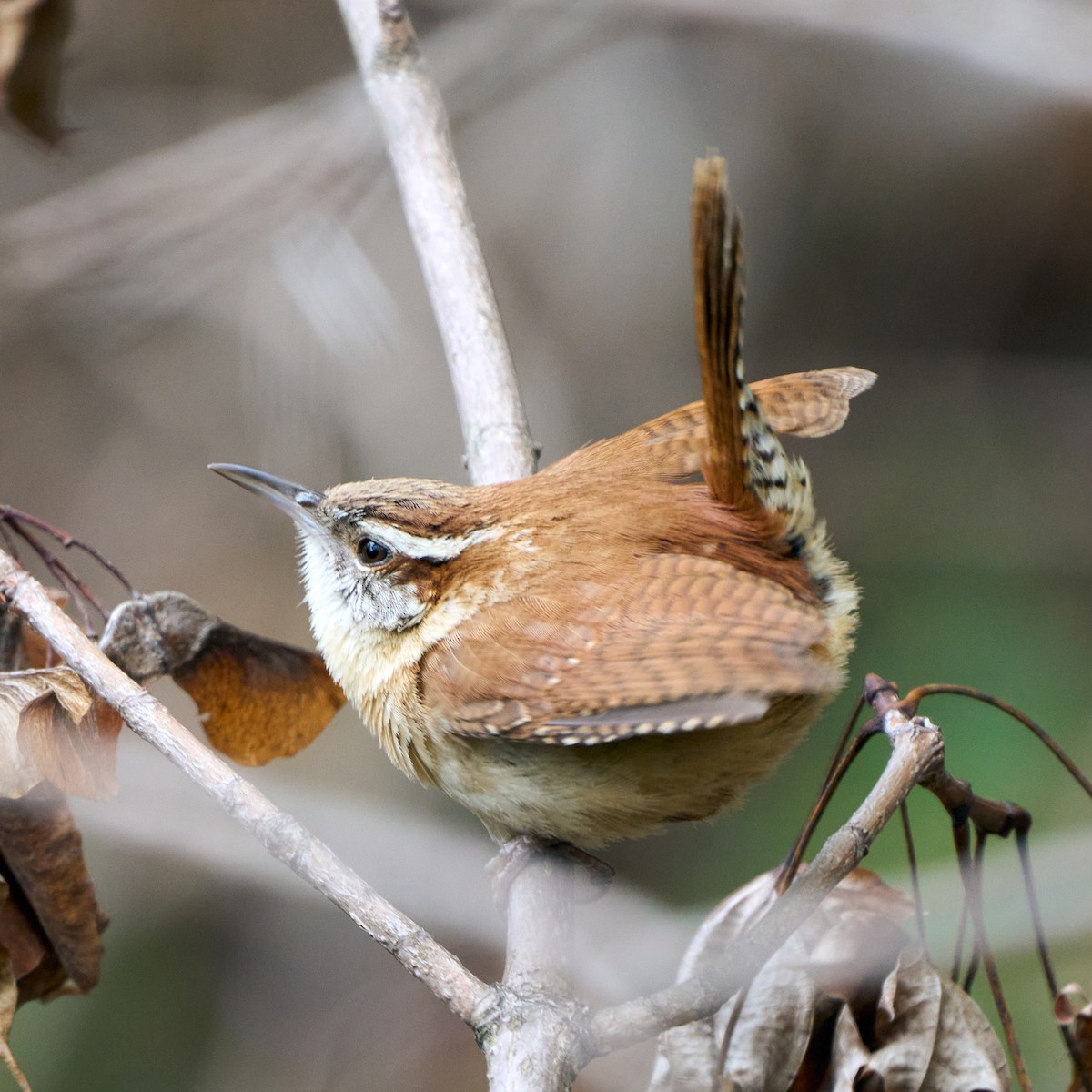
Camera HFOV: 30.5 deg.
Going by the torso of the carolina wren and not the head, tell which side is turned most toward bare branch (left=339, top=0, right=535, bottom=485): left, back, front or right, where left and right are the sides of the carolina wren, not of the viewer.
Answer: right

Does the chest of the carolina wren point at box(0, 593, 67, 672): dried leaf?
yes

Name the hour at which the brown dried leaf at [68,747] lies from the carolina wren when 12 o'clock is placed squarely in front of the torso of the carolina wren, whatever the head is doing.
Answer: The brown dried leaf is roughly at 11 o'clock from the carolina wren.

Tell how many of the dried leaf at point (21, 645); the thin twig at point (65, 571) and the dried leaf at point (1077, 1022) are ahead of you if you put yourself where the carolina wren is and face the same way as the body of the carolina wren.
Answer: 2

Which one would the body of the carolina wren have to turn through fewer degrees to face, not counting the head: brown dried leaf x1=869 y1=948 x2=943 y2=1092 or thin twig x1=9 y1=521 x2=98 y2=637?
the thin twig

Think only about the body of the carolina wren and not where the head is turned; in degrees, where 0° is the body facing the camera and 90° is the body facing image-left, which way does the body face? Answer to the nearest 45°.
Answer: approximately 90°

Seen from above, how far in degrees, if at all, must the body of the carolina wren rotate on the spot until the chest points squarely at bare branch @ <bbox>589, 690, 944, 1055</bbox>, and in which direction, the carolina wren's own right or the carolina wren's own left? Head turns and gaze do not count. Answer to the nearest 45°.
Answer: approximately 180°
